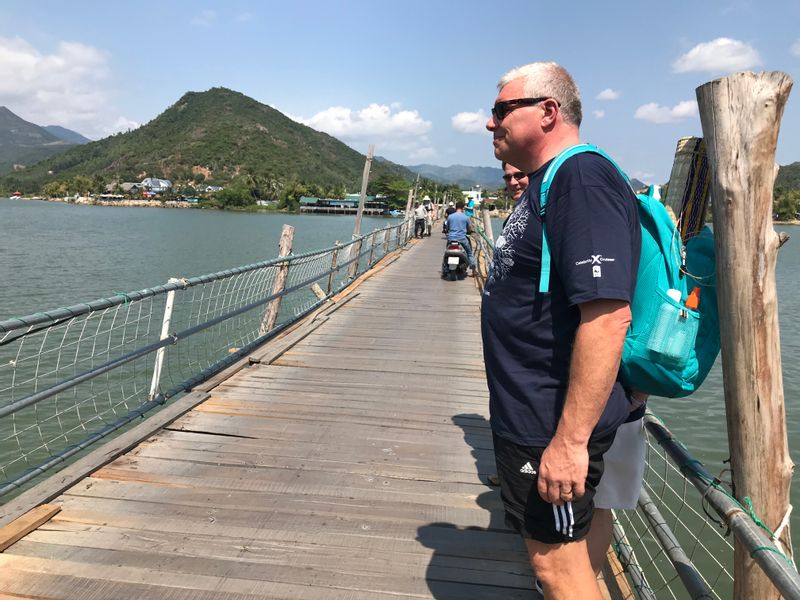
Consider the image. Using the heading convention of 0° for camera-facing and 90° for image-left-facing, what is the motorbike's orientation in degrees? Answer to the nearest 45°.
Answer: approximately 180°

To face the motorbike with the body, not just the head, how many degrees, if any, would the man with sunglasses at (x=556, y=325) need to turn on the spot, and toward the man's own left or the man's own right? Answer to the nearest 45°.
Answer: approximately 90° to the man's own right

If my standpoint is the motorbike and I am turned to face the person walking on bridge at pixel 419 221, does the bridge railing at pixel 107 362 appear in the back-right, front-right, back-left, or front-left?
back-left

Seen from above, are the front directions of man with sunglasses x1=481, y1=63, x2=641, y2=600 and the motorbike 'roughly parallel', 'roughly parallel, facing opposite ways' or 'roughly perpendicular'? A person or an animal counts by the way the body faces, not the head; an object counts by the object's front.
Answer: roughly perpendicular

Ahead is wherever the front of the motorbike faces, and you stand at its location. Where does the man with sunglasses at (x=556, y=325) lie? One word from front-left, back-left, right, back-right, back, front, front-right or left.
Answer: back

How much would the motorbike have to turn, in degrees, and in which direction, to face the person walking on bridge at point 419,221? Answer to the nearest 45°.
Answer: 0° — it already faces them

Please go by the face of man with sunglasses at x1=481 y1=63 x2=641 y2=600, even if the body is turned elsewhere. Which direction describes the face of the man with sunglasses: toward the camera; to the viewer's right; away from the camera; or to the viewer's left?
to the viewer's left

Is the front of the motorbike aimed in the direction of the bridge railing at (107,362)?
no

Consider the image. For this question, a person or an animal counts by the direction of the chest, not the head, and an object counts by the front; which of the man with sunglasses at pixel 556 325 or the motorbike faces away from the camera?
the motorbike

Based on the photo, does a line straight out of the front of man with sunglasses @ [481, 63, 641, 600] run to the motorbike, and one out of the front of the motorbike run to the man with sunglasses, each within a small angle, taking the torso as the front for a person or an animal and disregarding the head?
no

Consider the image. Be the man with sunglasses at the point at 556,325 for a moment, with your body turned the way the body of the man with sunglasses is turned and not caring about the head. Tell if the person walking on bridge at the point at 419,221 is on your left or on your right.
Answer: on your right

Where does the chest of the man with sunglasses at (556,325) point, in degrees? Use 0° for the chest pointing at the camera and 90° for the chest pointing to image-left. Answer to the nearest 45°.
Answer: approximately 90°

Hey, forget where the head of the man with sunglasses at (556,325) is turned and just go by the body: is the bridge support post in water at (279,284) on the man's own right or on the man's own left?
on the man's own right

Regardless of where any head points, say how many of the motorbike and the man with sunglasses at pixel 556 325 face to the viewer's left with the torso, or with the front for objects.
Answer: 1

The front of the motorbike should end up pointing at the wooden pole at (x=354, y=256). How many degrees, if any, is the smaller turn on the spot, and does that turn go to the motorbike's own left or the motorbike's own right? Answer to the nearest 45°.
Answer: approximately 90° to the motorbike's own left

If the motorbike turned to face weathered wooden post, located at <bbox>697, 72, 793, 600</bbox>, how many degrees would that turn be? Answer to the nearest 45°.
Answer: approximately 180°
